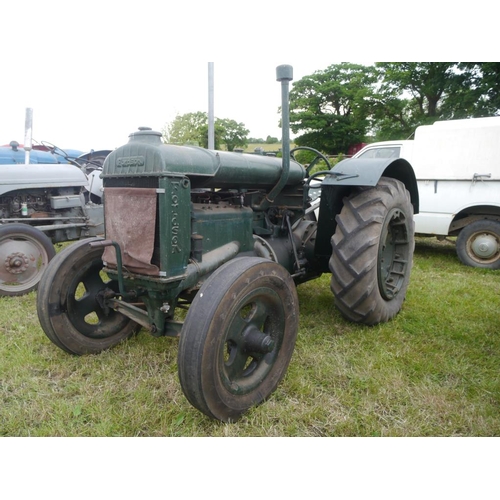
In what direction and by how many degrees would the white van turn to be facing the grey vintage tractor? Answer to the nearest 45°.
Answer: approximately 45° to its left

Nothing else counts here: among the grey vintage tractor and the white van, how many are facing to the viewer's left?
2

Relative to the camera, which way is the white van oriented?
to the viewer's left

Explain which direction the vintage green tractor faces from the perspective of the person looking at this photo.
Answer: facing the viewer and to the left of the viewer

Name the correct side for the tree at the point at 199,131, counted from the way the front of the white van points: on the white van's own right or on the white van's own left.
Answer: on the white van's own right

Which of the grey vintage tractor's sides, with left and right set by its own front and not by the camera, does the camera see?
left

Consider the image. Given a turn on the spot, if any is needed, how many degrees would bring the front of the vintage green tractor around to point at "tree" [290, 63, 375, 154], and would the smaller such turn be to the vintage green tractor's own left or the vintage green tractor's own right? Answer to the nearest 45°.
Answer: approximately 135° to the vintage green tractor's own right
